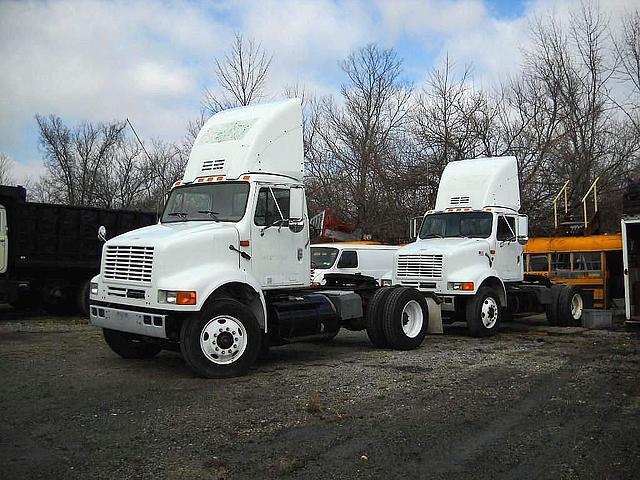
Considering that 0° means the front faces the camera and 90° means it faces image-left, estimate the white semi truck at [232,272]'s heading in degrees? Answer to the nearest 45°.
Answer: approximately 45°

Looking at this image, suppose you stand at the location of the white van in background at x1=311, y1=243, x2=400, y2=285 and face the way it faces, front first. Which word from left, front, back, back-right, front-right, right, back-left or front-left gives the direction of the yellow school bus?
back-left

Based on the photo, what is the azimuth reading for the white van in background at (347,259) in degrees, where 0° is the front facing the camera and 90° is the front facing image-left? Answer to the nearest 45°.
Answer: approximately 45°

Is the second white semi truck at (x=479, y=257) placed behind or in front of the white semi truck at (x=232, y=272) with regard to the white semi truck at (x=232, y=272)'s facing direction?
behind

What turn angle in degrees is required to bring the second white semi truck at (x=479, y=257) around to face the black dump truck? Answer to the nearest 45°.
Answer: approximately 45° to its right

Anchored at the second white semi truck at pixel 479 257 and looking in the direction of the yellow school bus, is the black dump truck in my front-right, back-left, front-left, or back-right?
back-left

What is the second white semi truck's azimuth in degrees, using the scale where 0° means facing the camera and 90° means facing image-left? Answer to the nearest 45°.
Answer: approximately 45°

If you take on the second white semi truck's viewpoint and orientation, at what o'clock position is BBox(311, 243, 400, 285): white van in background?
The white van in background is roughly at 3 o'clock from the second white semi truck.

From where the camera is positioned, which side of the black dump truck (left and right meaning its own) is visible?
left
